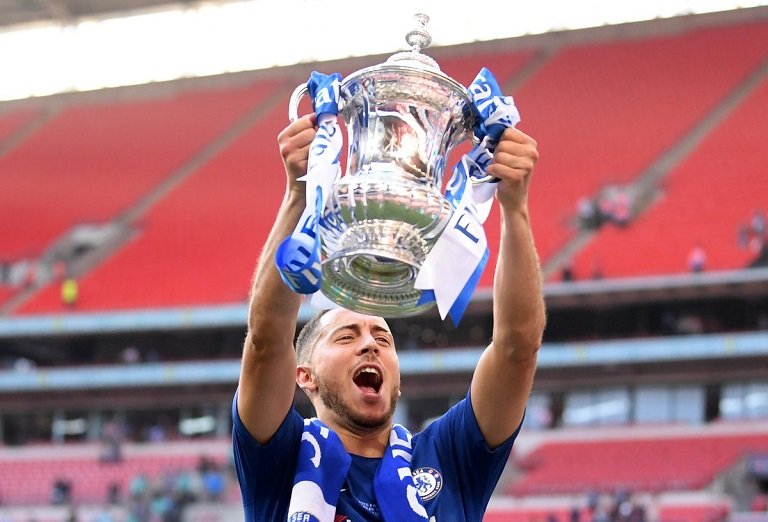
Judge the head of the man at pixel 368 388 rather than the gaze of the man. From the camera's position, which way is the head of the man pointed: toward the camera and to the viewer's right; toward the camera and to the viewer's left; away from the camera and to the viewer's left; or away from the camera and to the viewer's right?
toward the camera and to the viewer's right

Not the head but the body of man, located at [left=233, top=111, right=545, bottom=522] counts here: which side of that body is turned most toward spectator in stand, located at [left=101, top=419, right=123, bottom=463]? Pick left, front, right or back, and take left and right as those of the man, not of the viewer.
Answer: back

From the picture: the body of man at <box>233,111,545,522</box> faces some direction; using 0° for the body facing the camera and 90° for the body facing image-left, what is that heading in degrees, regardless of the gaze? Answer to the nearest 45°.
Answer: approximately 0°

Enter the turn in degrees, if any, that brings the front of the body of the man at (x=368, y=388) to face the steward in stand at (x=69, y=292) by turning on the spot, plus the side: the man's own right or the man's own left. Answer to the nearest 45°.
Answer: approximately 180°

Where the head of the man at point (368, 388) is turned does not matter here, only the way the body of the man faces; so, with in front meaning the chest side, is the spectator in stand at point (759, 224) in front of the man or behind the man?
behind

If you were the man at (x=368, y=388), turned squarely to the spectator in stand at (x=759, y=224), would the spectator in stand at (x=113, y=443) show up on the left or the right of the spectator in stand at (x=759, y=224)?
left

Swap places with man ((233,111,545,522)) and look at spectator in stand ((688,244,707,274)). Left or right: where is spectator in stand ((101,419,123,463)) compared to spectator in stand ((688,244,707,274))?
left
